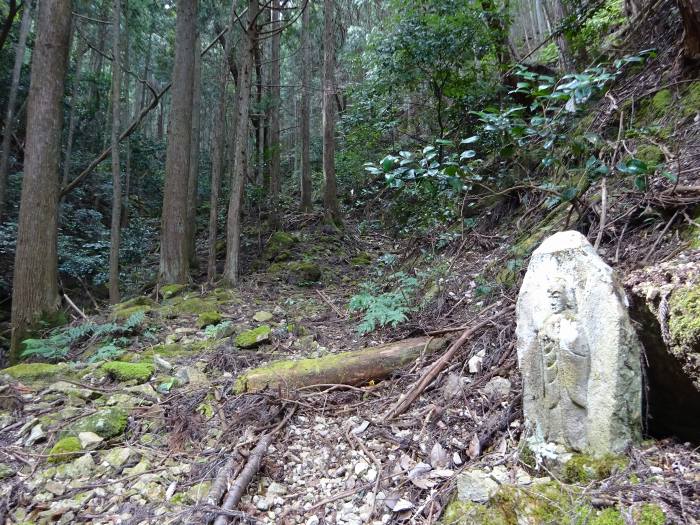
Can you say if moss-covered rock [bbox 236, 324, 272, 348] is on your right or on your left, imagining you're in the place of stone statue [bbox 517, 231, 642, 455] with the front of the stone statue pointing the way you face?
on your right

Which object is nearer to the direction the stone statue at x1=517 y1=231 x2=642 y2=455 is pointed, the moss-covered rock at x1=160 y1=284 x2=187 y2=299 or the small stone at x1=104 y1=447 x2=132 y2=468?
the small stone

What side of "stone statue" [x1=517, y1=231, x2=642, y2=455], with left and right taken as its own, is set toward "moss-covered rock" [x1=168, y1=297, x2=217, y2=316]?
right

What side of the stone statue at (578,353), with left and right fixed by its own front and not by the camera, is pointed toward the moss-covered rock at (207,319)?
right

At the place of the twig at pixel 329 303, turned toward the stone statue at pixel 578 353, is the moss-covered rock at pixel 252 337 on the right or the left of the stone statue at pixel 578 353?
right

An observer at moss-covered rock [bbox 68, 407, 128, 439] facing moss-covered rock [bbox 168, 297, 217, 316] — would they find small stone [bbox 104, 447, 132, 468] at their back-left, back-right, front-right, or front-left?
back-right

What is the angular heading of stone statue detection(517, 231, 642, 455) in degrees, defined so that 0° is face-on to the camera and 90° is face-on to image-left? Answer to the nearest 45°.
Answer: approximately 45°

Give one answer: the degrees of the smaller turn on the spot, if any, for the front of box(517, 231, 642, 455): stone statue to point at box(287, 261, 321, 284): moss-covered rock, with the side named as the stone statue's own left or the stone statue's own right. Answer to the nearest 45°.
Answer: approximately 90° to the stone statue's own right

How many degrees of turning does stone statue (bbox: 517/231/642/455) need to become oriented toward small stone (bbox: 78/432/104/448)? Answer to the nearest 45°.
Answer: approximately 45° to its right

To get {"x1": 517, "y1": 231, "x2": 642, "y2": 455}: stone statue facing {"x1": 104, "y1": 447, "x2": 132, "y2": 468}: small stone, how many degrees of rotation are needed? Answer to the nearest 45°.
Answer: approximately 45° to its right

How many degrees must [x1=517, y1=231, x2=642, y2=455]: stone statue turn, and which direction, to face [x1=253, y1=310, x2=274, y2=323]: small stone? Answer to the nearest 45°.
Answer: approximately 90° to its right

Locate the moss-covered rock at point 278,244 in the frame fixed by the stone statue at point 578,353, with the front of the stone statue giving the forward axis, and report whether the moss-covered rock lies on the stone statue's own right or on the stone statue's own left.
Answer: on the stone statue's own right
